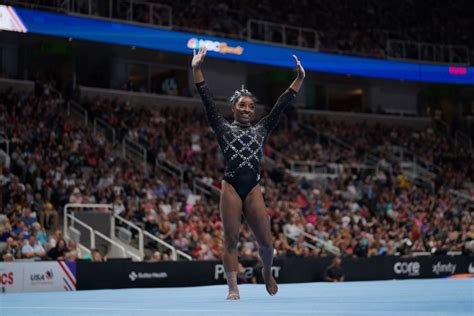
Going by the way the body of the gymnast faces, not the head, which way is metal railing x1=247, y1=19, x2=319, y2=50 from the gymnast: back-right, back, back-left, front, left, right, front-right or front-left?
back

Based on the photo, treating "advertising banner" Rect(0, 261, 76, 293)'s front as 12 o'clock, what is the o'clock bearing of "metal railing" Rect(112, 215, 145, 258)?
The metal railing is roughly at 7 o'clock from the advertising banner.

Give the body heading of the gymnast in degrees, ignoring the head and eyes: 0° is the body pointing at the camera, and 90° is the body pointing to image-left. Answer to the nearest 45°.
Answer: approximately 0°

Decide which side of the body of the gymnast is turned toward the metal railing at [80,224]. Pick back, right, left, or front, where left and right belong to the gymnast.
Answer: back

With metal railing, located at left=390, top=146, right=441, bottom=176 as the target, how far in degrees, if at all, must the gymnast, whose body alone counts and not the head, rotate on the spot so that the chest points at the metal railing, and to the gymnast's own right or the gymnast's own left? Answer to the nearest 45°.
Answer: approximately 180°

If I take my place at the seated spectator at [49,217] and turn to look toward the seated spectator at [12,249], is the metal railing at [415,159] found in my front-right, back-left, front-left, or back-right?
back-left

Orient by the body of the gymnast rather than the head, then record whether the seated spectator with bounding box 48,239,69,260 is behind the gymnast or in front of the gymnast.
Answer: behind

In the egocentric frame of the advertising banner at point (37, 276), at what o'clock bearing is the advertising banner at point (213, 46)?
the advertising banner at point (213, 46) is roughly at 7 o'clock from the advertising banner at point (37, 276).

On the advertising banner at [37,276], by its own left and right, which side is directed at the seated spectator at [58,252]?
back

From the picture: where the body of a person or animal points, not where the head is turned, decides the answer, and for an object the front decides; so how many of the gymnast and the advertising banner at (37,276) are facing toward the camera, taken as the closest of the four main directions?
2

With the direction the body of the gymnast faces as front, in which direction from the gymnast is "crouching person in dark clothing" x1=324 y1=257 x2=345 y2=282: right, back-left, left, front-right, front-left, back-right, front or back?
back
